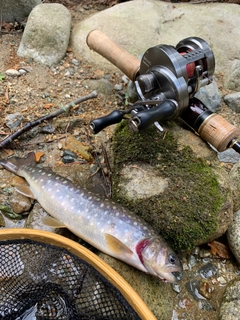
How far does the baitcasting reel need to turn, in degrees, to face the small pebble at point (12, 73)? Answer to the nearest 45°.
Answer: approximately 180°

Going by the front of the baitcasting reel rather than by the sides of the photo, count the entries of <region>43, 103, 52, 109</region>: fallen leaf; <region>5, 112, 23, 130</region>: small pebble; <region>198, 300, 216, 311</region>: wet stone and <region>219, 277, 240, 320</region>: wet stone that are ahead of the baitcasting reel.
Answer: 2

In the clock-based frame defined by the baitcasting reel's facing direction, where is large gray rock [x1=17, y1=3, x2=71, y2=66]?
The large gray rock is roughly at 6 o'clock from the baitcasting reel.

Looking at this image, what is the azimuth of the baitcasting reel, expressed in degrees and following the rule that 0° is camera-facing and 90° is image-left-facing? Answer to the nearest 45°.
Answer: approximately 315°

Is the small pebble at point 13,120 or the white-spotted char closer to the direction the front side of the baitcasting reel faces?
the white-spotted char

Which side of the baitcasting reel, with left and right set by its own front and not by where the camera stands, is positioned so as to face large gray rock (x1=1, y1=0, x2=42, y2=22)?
back

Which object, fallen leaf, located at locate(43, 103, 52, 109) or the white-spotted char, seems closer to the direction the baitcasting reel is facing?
the white-spotted char

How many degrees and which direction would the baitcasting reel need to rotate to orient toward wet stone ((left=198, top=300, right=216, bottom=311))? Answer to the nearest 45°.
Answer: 0° — it already faces it

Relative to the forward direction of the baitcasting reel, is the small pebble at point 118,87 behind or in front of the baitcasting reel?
behind

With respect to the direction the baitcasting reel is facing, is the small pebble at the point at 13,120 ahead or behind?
behind

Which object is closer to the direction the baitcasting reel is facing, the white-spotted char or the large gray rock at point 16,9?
the white-spotted char
